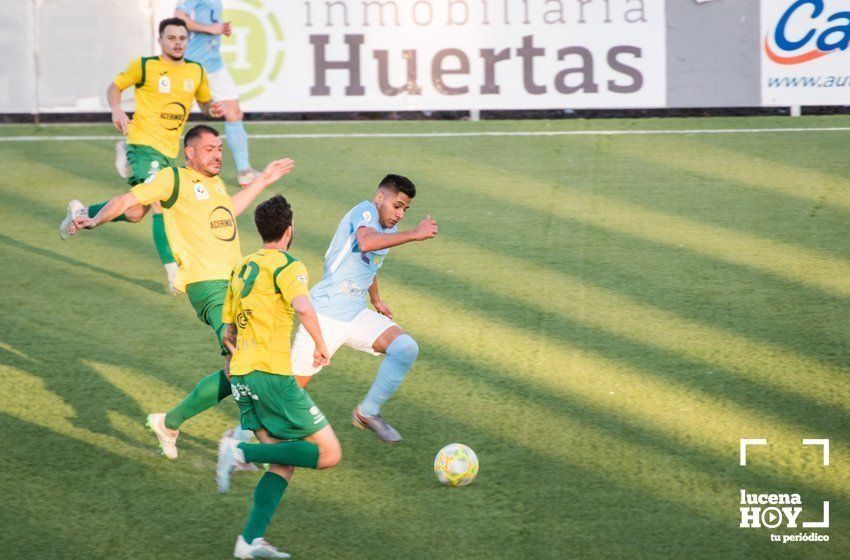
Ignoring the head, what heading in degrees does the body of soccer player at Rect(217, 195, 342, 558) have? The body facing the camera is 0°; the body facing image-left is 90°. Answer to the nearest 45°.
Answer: approximately 225°

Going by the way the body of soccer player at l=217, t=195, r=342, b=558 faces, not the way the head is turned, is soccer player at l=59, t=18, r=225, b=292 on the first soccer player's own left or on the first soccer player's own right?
on the first soccer player's own left

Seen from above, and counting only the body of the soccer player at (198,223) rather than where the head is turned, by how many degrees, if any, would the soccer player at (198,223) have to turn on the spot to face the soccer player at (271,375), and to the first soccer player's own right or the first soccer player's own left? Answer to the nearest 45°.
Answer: approximately 45° to the first soccer player's own right

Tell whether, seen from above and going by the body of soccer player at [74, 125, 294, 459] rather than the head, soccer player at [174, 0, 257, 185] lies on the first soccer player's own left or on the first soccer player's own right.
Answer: on the first soccer player's own left

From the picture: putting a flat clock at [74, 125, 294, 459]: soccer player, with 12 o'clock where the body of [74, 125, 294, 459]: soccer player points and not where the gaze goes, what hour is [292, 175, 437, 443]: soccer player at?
[292, 175, 437, 443]: soccer player is roughly at 11 o'clock from [74, 125, 294, 459]: soccer player.

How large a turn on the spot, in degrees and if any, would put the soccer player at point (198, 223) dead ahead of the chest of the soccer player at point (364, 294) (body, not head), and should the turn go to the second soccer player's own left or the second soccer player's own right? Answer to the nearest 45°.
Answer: approximately 135° to the second soccer player's own right

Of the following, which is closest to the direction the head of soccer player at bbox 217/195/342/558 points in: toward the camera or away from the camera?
away from the camera

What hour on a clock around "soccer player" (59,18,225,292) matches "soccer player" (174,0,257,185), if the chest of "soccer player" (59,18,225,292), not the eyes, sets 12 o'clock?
"soccer player" (174,0,257,185) is roughly at 8 o'clock from "soccer player" (59,18,225,292).

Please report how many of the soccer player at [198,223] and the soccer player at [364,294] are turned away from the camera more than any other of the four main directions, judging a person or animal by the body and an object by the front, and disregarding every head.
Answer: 0

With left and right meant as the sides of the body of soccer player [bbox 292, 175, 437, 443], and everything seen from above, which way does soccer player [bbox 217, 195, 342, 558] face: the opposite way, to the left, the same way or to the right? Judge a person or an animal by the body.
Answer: to the left

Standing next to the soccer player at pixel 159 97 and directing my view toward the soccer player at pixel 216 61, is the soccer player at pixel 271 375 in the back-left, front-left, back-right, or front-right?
back-right

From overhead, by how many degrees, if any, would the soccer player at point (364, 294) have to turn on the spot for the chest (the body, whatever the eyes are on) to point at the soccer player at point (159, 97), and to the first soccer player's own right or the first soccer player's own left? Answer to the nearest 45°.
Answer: approximately 180°

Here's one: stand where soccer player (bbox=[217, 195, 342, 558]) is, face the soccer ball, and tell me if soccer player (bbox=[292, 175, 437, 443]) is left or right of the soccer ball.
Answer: left

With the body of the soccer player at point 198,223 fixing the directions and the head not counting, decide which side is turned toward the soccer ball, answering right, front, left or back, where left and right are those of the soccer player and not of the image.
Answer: front

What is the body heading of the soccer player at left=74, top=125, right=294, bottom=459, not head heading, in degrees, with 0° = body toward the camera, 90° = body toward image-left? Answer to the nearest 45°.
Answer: approximately 315°

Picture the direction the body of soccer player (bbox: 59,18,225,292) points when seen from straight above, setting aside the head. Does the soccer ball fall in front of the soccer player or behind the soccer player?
in front
